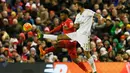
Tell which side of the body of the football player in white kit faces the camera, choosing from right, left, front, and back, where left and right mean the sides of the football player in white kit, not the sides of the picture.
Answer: left
